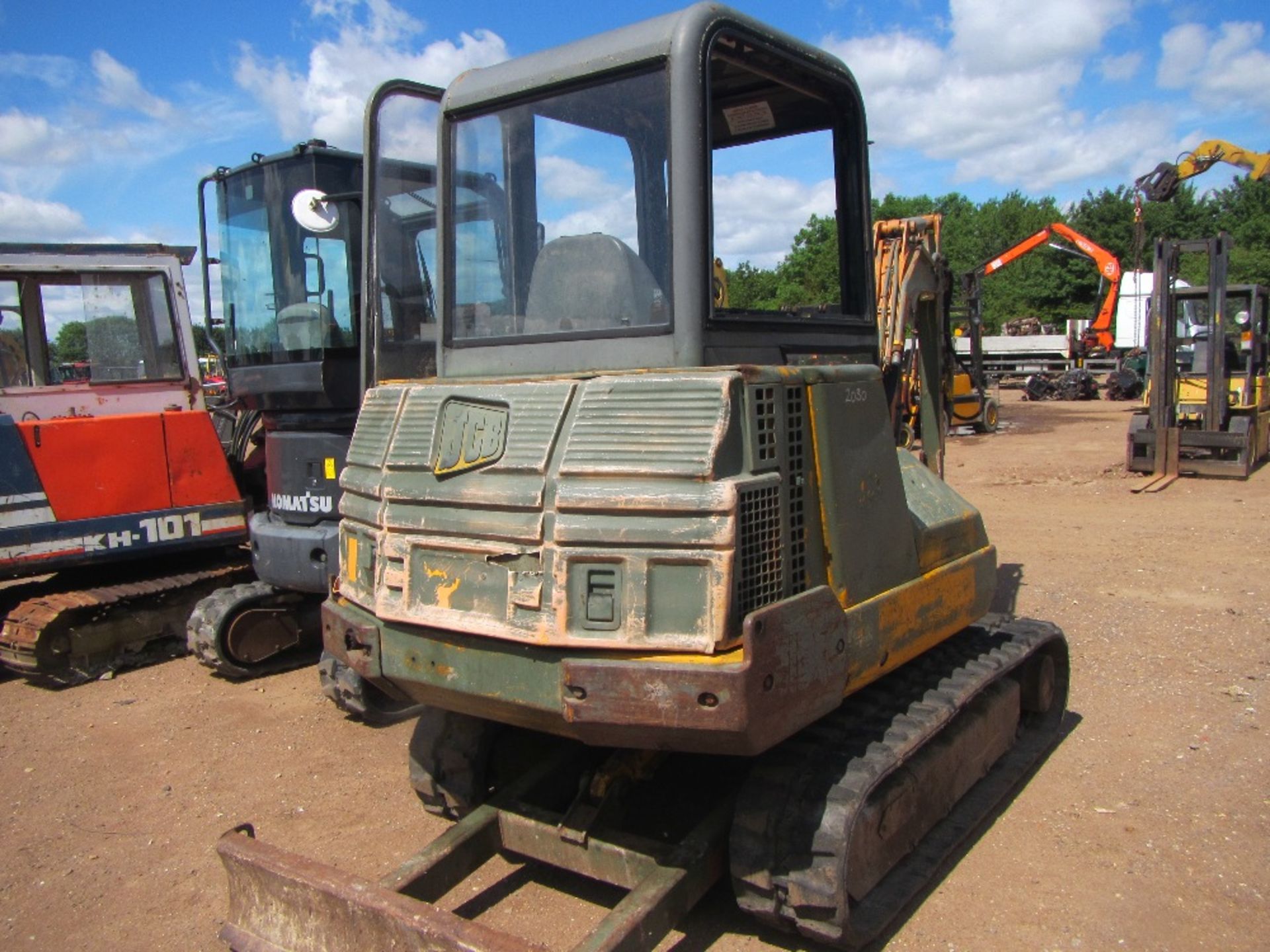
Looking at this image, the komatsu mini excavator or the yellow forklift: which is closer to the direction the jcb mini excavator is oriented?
the yellow forklift

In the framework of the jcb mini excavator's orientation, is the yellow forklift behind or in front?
in front

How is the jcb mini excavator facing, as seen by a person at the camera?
facing away from the viewer and to the right of the viewer

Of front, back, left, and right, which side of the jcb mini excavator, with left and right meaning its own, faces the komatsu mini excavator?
left
